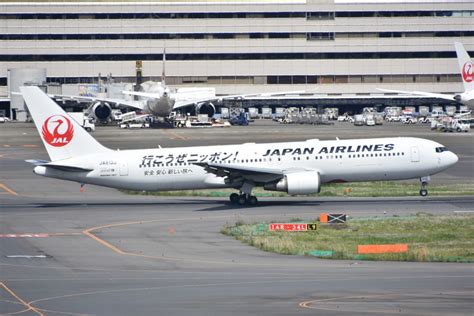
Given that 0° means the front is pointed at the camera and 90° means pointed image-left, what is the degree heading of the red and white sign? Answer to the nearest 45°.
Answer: approximately 0°
